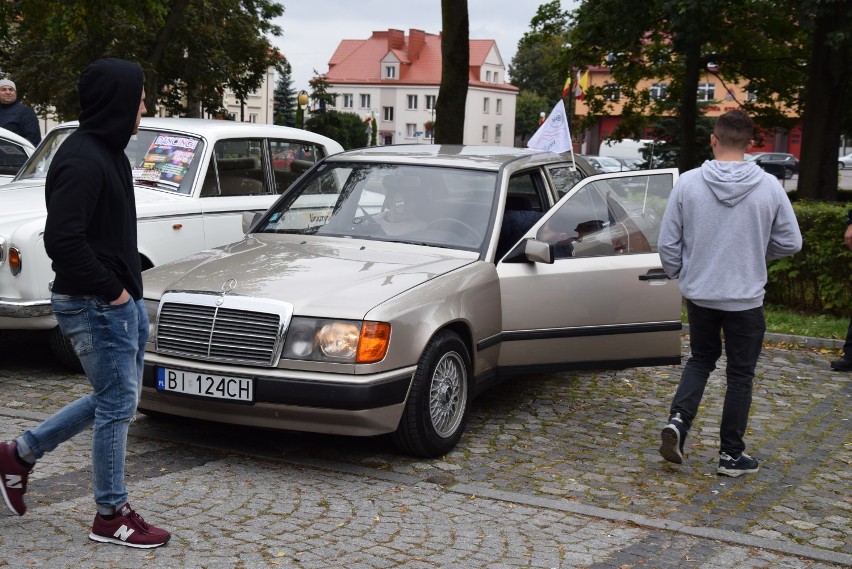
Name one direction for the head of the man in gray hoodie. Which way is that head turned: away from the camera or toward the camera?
away from the camera

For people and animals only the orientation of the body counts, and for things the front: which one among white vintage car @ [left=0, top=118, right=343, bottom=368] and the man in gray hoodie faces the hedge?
the man in gray hoodie

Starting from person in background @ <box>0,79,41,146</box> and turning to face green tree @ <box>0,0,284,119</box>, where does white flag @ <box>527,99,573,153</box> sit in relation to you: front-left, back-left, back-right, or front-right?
back-right

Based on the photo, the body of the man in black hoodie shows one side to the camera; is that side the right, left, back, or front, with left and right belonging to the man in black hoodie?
right

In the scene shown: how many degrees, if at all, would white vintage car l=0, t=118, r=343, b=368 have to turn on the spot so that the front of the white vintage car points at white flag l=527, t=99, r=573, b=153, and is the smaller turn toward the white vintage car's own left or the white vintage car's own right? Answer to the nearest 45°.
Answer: approximately 135° to the white vintage car's own left

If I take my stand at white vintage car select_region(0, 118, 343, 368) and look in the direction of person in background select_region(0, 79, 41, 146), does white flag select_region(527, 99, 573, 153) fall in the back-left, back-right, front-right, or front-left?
back-right

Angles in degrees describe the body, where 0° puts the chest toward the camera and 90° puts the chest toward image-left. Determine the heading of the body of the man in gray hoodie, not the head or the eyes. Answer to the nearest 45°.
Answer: approximately 180°

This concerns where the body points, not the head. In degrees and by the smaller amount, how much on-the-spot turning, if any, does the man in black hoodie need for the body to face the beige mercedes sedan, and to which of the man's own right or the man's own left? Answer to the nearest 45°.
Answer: approximately 45° to the man's own left

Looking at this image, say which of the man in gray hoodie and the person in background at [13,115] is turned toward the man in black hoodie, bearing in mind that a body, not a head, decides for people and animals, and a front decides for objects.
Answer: the person in background

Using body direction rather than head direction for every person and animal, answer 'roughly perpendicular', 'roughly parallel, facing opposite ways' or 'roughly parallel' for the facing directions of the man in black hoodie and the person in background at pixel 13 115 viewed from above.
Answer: roughly perpendicular

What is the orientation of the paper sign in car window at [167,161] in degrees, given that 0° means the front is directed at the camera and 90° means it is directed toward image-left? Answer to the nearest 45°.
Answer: approximately 45°
